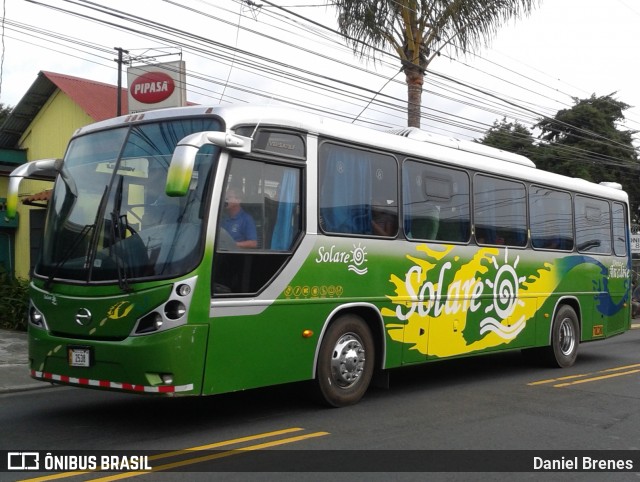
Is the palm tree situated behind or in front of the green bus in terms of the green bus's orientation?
behind

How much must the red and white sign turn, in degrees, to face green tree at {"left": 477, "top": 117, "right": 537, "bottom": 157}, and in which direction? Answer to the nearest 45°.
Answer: approximately 135° to its left

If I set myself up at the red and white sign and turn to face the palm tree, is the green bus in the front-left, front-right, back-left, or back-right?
front-right

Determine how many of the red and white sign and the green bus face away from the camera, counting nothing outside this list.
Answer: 0

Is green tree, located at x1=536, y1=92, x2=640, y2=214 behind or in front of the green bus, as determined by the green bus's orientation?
behind

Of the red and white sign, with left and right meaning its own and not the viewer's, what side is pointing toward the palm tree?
left

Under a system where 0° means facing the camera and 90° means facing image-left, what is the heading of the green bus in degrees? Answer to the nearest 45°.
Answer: approximately 45°

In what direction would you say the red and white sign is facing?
toward the camera

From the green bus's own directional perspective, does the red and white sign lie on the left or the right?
on its right

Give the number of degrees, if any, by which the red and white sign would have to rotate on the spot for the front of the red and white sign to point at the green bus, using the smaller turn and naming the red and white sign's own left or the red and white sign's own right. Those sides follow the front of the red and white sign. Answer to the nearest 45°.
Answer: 0° — it already faces it
